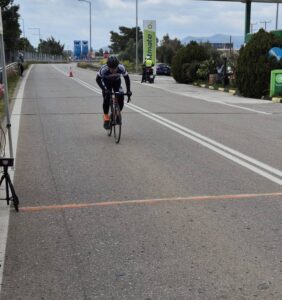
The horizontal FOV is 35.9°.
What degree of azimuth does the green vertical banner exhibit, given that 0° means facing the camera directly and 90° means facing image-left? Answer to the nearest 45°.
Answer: approximately 0°

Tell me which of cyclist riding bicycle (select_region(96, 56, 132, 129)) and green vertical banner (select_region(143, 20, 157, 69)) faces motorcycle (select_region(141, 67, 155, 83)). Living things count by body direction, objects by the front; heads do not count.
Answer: the green vertical banner

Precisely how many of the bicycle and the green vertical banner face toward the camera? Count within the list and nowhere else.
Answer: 2

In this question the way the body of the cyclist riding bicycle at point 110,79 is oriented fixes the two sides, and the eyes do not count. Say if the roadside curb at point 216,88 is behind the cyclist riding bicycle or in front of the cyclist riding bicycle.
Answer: behind

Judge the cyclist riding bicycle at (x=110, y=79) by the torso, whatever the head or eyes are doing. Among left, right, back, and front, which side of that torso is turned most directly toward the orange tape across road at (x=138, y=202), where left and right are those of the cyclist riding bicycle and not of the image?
front

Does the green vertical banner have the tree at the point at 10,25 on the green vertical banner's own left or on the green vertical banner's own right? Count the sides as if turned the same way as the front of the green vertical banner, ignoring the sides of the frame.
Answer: on the green vertical banner's own right

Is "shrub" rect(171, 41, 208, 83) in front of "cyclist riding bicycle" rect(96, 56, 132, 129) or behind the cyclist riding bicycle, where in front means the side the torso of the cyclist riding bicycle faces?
behind

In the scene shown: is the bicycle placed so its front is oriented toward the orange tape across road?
yes

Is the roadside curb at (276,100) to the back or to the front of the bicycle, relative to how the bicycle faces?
to the back
